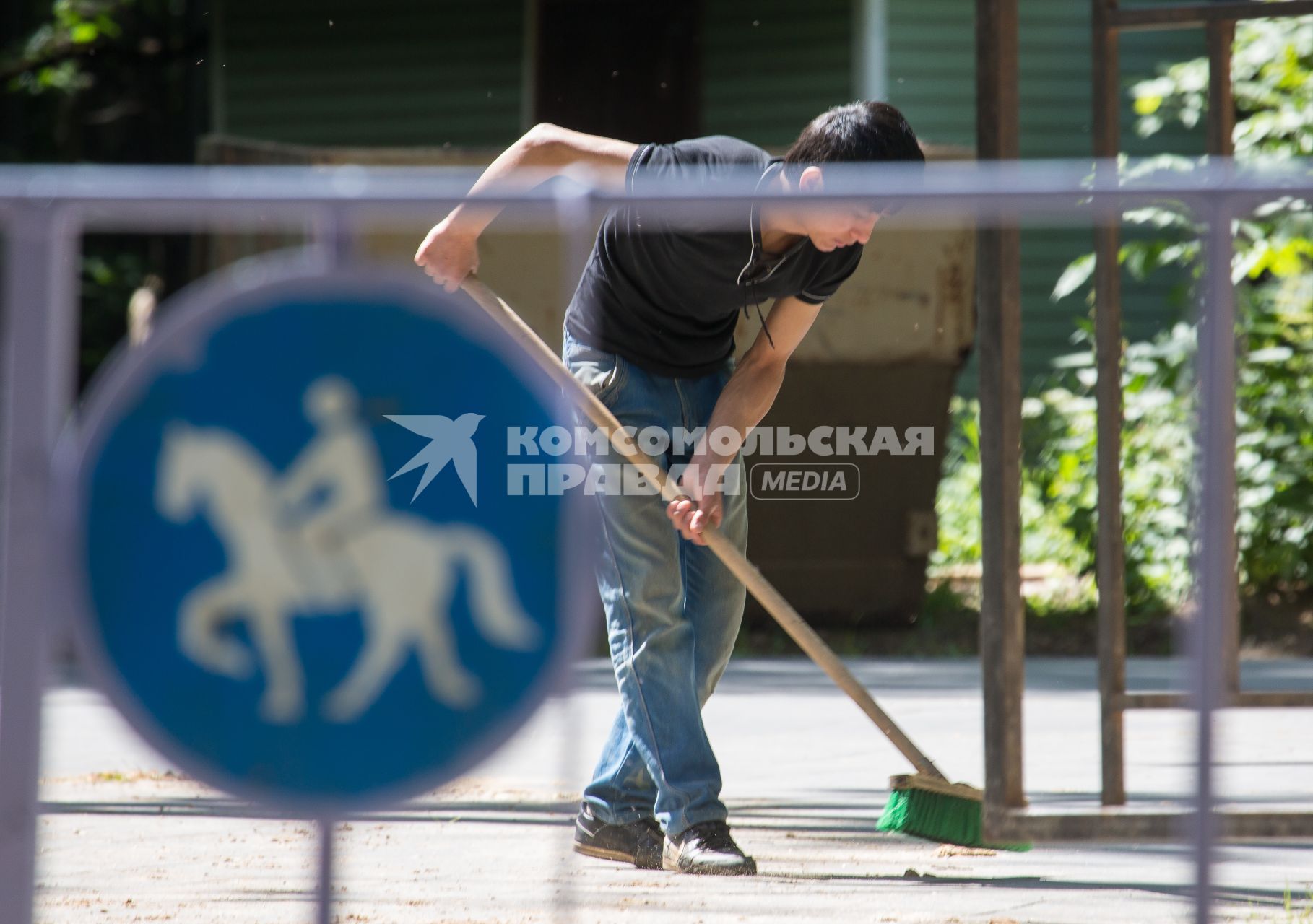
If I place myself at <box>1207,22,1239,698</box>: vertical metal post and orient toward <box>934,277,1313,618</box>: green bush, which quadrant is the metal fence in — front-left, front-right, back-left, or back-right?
back-left

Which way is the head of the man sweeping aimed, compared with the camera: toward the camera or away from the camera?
toward the camera

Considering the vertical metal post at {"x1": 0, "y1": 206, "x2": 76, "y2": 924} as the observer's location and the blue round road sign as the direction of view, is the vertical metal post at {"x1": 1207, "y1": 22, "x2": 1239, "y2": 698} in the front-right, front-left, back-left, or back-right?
front-left

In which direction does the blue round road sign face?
toward the camera

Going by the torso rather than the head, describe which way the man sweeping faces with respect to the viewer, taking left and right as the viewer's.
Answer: facing the viewer and to the right of the viewer

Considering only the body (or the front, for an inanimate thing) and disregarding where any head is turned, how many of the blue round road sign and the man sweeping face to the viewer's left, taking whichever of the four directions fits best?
0
